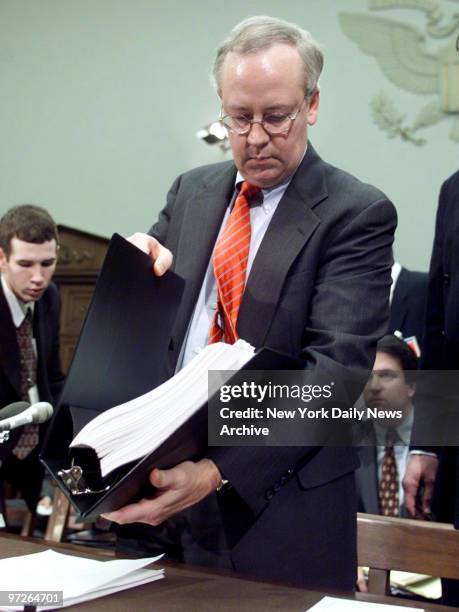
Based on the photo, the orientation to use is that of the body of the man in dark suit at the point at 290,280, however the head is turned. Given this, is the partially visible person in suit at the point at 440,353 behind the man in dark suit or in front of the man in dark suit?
behind

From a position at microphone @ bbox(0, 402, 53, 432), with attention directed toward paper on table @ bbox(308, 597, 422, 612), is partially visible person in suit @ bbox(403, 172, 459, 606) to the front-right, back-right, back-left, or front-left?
front-left

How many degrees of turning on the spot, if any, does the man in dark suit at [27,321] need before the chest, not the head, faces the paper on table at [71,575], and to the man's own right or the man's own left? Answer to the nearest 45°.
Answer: approximately 45° to the man's own right

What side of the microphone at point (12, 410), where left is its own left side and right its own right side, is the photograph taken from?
right

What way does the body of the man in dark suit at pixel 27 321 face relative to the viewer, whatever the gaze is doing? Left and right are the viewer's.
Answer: facing the viewer and to the right of the viewer

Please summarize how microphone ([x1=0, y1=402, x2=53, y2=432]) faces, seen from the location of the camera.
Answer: facing to the right of the viewer
